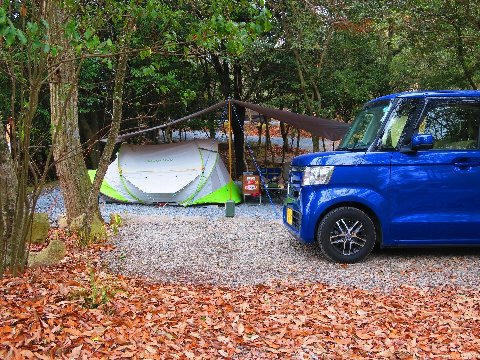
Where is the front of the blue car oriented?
to the viewer's left

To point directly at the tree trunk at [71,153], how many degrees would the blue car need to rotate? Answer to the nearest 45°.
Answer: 0° — it already faces it

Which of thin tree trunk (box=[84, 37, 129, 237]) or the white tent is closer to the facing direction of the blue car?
the thin tree trunk

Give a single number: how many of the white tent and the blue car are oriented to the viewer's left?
1

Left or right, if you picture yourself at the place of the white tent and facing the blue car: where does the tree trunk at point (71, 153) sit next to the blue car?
right
